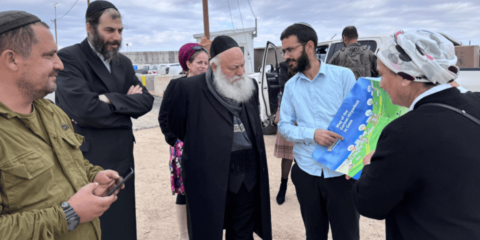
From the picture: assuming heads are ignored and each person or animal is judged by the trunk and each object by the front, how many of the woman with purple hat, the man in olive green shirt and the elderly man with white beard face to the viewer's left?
0

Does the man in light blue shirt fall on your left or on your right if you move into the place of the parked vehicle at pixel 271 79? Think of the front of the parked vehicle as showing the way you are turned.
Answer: on your left

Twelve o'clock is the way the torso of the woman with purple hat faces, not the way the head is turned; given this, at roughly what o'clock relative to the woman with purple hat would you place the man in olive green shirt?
The man in olive green shirt is roughly at 2 o'clock from the woman with purple hat.

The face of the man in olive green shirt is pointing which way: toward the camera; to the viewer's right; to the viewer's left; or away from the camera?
to the viewer's right

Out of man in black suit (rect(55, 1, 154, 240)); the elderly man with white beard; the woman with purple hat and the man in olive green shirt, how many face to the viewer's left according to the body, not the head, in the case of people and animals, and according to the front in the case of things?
0

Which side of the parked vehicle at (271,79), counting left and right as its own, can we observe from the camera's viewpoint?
left

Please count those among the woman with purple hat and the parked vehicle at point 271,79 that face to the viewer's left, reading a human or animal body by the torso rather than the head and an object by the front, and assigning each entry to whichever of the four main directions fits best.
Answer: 1

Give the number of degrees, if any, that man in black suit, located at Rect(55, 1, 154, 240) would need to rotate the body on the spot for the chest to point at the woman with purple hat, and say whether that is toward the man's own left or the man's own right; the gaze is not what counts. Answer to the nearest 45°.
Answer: approximately 90° to the man's own left

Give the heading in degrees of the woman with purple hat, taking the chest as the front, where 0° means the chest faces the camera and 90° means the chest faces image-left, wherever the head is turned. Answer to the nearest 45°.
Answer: approximately 315°

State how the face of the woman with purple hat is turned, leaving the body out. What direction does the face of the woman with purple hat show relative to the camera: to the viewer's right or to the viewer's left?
to the viewer's right

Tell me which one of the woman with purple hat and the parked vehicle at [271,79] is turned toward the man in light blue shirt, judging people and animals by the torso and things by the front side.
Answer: the woman with purple hat

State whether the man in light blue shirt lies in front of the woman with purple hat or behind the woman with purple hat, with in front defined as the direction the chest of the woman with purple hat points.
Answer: in front

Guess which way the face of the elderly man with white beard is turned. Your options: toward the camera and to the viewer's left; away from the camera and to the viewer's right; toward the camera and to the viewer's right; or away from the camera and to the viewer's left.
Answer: toward the camera and to the viewer's right

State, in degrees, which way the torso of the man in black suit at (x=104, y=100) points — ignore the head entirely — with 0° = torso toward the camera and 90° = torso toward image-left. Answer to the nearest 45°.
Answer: approximately 315°

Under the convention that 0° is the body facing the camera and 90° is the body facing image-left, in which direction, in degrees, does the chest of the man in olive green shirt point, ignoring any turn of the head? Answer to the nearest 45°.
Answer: approximately 315°

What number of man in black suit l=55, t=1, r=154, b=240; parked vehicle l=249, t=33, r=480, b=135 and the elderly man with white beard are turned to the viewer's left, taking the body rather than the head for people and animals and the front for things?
1
